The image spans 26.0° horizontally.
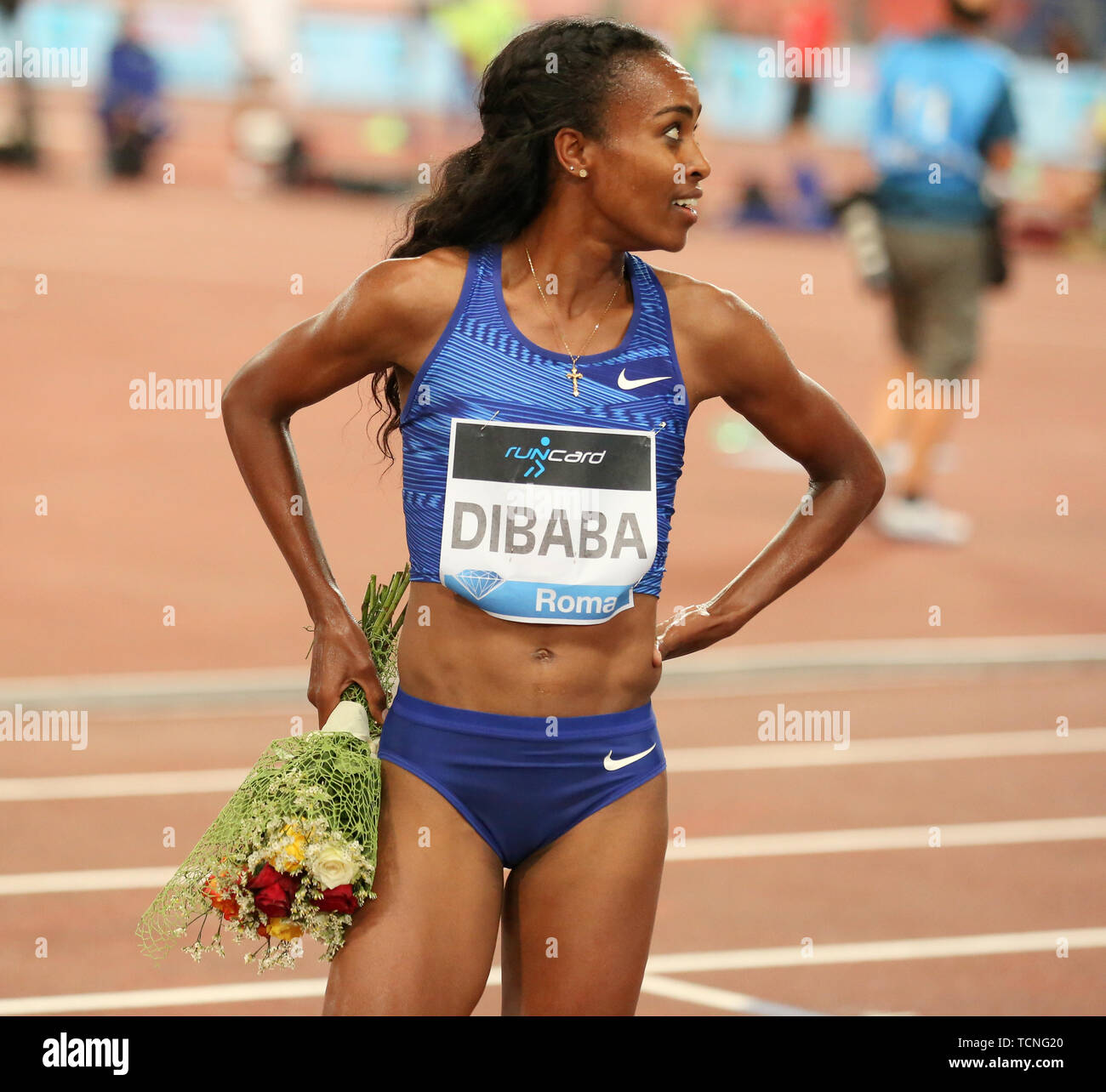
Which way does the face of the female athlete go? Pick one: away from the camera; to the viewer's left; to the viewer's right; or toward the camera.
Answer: to the viewer's right

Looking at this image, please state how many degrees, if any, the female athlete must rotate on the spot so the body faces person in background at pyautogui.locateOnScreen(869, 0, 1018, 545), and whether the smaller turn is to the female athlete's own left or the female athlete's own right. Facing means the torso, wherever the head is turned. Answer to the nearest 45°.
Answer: approximately 180°

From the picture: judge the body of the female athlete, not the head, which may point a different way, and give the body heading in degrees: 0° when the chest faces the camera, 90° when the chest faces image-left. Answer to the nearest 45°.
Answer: approximately 0°

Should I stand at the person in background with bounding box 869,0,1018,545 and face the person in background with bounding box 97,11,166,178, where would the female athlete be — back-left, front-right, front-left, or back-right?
back-left

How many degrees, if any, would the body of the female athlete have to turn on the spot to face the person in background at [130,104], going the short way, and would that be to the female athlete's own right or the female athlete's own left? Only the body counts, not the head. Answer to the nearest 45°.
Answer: approximately 180°
